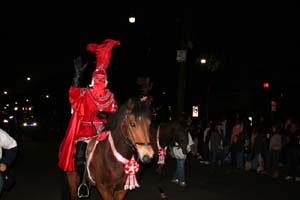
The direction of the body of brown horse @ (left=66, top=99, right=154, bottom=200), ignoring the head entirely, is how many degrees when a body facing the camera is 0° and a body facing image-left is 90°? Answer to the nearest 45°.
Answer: approximately 315°
